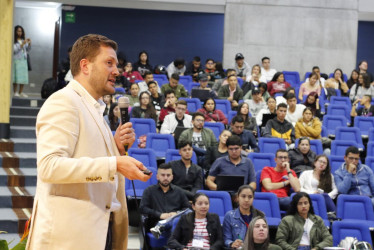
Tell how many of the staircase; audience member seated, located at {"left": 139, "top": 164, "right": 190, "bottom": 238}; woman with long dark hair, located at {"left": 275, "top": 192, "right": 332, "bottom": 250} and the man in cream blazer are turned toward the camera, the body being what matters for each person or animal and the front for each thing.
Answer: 3

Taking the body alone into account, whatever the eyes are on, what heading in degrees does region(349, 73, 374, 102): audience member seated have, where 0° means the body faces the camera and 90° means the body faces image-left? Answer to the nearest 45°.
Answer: approximately 45°

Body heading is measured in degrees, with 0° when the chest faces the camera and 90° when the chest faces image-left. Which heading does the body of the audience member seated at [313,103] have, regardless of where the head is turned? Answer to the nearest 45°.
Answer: approximately 45°

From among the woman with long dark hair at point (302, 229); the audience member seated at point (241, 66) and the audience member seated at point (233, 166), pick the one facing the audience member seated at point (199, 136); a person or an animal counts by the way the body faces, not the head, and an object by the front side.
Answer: the audience member seated at point (241, 66)

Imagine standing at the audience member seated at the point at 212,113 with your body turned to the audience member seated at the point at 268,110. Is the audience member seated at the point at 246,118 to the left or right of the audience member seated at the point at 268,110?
right

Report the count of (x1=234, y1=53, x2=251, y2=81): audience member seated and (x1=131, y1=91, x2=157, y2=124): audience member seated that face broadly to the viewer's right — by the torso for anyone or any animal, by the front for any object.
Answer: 0

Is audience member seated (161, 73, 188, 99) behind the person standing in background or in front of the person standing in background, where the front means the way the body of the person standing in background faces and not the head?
in front

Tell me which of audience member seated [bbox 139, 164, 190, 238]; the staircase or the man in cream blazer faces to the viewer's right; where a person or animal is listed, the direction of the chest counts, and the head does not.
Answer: the man in cream blazer

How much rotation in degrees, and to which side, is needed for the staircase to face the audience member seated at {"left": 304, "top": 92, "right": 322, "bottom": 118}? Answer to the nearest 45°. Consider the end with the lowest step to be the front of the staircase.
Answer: approximately 90° to its left

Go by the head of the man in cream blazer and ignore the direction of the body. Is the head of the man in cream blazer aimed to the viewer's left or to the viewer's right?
to the viewer's right

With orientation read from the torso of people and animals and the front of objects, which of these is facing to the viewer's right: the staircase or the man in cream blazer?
the man in cream blazer

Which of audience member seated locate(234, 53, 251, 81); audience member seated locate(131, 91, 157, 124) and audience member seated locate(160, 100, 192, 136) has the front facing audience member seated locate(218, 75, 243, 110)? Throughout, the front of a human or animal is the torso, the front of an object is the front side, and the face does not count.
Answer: audience member seated locate(234, 53, 251, 81)
